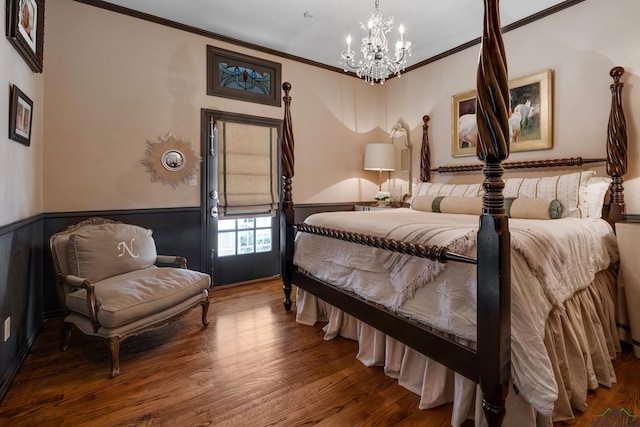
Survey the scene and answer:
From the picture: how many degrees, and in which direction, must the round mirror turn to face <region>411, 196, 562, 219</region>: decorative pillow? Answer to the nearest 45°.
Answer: approximately 45° to its left

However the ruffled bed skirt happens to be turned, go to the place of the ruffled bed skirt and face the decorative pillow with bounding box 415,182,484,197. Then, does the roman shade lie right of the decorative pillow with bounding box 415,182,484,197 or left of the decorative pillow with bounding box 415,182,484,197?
left

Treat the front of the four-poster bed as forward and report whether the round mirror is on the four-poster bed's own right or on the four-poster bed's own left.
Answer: on the four-poster bed's own right

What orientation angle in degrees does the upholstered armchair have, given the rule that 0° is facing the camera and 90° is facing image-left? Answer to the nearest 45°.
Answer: approximately 315°

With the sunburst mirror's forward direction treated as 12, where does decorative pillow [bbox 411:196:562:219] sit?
The decorative pillow is roughly at 10 o'clock from the sunburst mirror.
